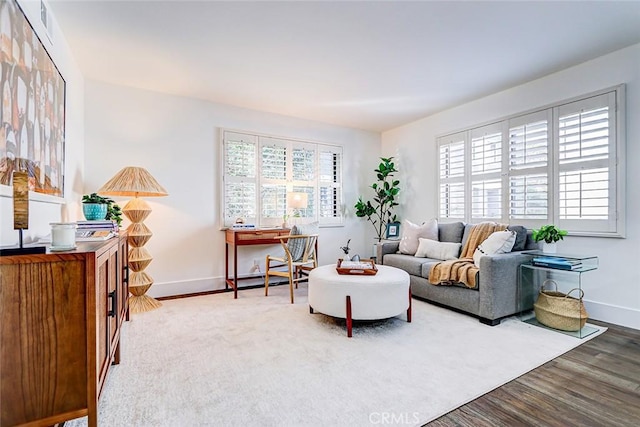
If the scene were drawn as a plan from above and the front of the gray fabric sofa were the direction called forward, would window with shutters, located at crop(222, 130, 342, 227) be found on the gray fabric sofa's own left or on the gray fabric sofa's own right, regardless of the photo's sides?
on the gray fabric sofa's own right

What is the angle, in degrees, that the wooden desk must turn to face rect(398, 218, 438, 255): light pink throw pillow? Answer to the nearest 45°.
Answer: approximately 90° to its left

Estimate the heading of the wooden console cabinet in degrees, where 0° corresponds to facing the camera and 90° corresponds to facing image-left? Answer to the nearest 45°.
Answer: approximately 270°

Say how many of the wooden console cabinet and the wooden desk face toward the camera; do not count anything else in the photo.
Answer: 1

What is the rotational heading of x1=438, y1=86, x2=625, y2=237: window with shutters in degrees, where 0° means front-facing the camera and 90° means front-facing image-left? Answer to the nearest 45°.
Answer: approximately 45°

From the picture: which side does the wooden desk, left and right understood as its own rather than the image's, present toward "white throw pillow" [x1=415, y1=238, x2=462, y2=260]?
left

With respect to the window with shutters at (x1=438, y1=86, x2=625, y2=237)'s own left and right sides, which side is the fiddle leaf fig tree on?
on its right
